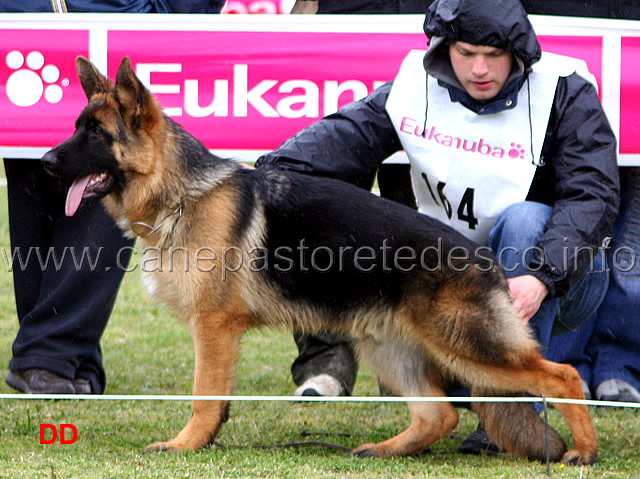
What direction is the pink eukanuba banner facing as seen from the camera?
toward the camera

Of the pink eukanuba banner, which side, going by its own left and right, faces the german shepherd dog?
front

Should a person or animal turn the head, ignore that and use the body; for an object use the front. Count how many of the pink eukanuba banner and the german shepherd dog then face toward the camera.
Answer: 1

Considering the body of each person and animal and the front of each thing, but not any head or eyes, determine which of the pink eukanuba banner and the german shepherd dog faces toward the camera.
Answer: the pink eukanuba banner

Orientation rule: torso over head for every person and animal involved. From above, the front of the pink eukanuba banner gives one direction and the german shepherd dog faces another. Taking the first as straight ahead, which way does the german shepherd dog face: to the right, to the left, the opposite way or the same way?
to the right

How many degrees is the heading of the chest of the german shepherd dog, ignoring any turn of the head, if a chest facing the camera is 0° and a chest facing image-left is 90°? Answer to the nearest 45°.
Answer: approximately 90°

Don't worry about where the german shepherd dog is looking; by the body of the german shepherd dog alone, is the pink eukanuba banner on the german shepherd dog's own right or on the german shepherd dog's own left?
on the german shepherd dog's own right
